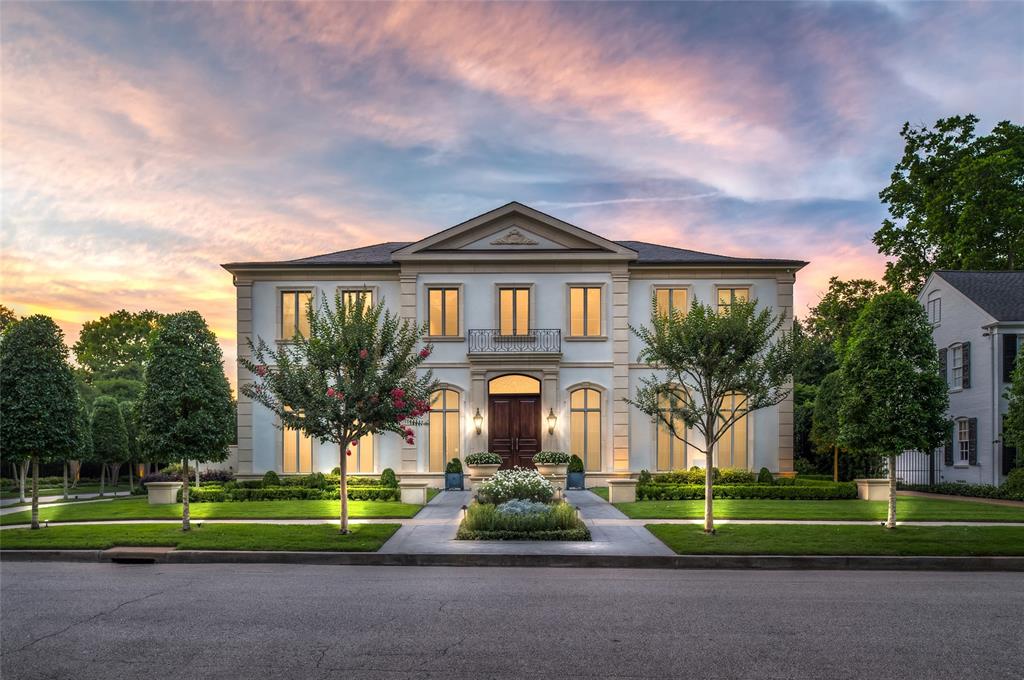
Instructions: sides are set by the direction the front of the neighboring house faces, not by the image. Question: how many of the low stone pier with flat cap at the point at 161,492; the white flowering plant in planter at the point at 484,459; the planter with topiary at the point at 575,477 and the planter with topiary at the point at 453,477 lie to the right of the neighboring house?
4

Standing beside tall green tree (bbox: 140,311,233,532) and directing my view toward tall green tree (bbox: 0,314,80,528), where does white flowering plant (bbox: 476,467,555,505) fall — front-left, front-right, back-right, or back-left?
back-right

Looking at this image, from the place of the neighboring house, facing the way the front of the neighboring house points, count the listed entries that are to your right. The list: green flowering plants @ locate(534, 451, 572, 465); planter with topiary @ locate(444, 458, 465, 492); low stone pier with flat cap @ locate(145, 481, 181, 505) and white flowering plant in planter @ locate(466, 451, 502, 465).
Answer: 4

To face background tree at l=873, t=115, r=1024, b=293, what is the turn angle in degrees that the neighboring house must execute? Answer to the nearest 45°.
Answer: approximately 135° to its left

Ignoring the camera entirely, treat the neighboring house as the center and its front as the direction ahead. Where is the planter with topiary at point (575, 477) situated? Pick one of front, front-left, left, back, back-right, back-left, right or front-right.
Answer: right

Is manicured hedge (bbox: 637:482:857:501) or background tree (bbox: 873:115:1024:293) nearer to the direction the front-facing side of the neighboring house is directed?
the manicured hedge

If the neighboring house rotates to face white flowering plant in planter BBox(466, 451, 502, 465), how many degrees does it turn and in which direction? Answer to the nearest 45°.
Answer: approximately 90° to its right

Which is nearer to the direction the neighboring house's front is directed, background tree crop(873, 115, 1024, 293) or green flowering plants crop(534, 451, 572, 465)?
the green flowering plants

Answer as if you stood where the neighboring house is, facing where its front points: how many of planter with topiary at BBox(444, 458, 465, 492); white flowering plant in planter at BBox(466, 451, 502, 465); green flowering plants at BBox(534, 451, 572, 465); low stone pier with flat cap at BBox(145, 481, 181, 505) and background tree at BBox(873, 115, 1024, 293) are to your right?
4

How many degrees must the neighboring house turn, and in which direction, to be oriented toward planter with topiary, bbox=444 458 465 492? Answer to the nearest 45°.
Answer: approximately 90° to its right

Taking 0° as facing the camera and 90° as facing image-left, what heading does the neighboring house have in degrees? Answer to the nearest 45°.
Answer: approximately 315°

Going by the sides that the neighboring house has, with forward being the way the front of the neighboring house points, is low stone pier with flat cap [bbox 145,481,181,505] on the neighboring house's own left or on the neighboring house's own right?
on the neighboring house's own right
